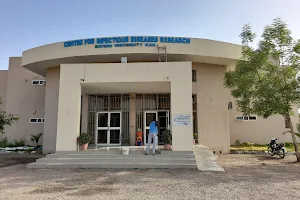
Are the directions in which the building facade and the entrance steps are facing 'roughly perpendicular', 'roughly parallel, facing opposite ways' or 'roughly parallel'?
roughly parallel

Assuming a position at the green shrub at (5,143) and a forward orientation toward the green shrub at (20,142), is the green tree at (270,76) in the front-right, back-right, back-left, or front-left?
front-right

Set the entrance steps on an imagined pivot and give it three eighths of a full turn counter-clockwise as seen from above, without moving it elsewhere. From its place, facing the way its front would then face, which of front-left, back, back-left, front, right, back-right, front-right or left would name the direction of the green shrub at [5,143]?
left

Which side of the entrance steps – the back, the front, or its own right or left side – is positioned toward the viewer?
front

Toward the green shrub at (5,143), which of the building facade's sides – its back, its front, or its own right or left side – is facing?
right

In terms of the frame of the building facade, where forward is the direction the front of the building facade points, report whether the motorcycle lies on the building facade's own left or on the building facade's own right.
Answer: on the building facade's own left

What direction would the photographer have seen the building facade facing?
facing the viewer

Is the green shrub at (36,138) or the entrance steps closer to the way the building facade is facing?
the entrance steps

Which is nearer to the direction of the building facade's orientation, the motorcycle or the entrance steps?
the entrance steps

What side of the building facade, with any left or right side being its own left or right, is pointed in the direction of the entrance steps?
front

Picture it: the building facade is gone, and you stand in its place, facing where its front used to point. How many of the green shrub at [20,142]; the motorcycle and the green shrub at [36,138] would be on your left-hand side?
1

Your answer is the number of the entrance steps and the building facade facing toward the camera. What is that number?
2

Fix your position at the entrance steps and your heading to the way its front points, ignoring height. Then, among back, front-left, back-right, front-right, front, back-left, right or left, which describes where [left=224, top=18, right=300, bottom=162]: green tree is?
left

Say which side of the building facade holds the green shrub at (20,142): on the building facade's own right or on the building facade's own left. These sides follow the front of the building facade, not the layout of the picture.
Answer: on the building facade's own right

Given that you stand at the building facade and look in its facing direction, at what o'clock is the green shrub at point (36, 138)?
The green shrub is roughly at 4 o'clock from the building facade.
